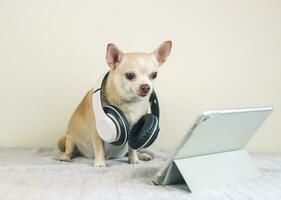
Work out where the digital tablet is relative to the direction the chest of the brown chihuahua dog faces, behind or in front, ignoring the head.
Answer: in front

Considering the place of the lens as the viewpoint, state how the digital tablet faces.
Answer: facing away from the viewer and to the left of the viewer

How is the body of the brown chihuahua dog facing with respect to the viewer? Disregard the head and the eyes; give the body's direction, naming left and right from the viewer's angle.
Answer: facing the viewer and to the right of the viewer
